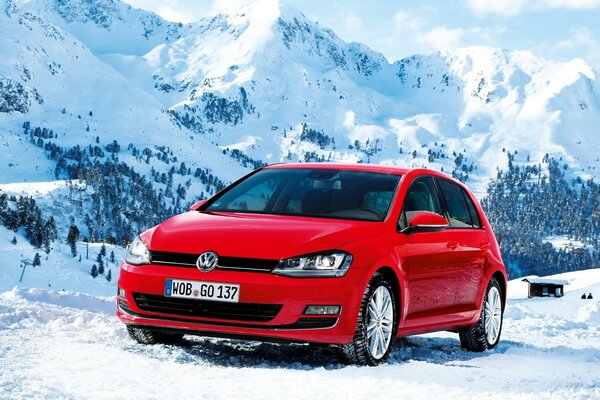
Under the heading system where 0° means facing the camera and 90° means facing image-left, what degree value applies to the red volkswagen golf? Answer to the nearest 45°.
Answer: approximately 45°
